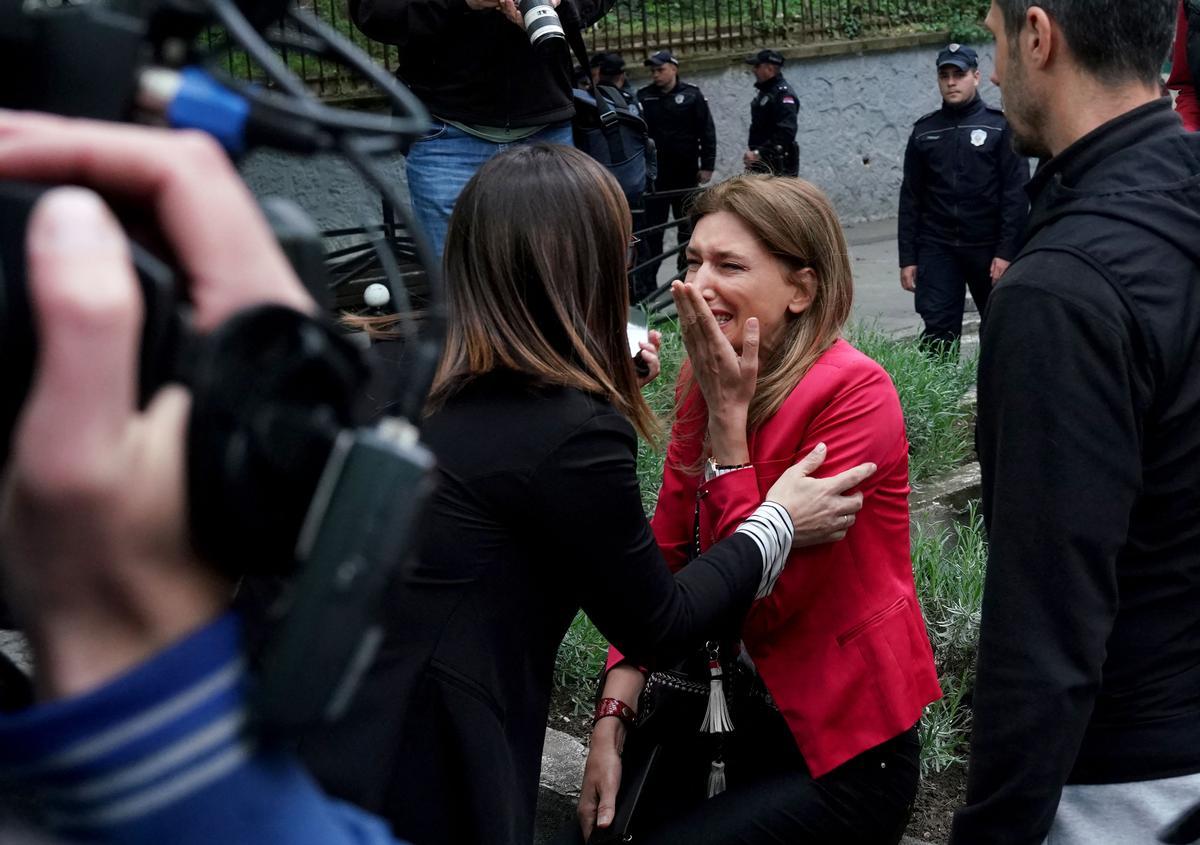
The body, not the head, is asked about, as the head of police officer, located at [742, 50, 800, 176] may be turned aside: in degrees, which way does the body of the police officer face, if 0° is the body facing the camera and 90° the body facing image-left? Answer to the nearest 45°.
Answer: approximately 90°

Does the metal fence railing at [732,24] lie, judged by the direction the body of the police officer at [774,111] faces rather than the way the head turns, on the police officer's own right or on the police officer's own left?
on the police officer's own right

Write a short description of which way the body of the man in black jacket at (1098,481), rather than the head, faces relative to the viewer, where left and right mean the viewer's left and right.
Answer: facing away from the viewer and to the left of the viewer

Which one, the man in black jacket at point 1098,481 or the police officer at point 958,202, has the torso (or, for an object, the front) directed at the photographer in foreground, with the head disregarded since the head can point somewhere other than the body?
the police officer

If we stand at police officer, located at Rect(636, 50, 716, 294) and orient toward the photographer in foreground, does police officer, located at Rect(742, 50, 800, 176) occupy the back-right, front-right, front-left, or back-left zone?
back-left

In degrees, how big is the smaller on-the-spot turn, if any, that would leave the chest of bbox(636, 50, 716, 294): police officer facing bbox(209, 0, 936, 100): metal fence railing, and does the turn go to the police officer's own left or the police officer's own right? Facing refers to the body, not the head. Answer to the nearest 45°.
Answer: approximately 135° to the police officer's own right

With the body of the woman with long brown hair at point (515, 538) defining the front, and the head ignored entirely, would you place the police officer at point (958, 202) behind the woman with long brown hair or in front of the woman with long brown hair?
in front

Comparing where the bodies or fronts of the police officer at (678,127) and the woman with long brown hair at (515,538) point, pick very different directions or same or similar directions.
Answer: very different directions

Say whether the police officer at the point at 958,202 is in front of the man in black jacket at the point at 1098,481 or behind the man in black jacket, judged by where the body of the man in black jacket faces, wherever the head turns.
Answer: in front

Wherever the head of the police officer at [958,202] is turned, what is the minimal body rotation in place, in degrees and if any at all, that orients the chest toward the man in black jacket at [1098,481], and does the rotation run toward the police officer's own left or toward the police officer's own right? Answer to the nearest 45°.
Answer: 0° — they already face them

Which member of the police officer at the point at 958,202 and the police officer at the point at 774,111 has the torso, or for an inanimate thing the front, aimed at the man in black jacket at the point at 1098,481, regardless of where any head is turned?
the police officer at the point at 958,202

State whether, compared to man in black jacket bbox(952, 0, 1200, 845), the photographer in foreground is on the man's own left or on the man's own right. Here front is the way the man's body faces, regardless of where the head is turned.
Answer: on the man's own left

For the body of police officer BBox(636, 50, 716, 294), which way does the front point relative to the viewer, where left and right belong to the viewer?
facing the viewer and to the left of the viewer

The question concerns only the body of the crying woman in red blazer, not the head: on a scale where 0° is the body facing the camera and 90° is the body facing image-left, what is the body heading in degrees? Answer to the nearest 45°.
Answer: approximately 45°

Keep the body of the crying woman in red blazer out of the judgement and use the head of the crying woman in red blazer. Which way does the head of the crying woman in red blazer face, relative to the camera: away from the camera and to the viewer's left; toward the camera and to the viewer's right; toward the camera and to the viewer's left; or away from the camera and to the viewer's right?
toward the camera and to the viewer's left

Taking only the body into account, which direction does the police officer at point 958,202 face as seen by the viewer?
toward the camera

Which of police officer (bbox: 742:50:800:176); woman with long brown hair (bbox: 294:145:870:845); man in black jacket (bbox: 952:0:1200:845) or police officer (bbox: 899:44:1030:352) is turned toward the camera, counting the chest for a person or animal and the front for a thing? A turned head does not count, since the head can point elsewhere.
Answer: police officer (bbox: 899:44:1030:352)

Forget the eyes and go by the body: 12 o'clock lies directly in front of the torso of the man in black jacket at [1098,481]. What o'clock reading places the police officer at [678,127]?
The police officer is roughly at 1 o'clock from the man in black jacket.

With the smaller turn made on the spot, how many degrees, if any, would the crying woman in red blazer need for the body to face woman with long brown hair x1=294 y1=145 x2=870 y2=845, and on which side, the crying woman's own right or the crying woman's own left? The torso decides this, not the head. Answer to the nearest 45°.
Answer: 0° — they already face them

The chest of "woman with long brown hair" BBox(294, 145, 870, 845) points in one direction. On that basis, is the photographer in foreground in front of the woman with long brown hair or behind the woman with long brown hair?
behind
